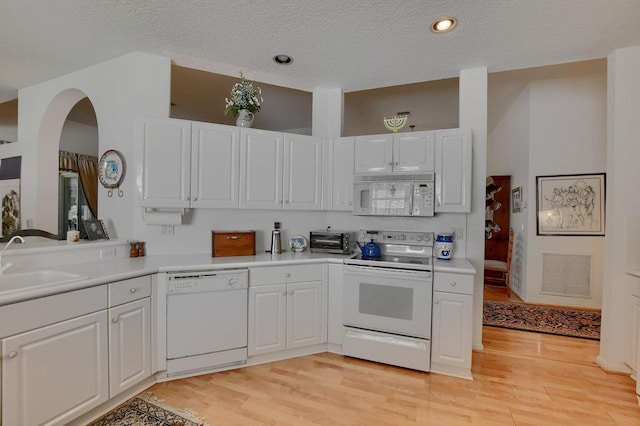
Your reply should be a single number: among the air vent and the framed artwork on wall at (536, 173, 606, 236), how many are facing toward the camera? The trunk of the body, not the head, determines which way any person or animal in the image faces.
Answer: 2

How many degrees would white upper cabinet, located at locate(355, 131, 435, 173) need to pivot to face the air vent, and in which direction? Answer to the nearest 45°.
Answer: approximately 135° to its left

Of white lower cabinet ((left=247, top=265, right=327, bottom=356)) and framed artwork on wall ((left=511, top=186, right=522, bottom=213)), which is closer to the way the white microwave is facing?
the white lower cabinet

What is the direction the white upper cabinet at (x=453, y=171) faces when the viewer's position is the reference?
facing the viewer

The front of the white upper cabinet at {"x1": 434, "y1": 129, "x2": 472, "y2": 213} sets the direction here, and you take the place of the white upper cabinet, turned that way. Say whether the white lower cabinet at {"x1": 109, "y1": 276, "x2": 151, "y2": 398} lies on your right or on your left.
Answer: on your right

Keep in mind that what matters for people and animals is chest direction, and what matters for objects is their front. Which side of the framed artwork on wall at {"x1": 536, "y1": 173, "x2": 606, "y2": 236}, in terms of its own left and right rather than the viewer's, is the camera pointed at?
front

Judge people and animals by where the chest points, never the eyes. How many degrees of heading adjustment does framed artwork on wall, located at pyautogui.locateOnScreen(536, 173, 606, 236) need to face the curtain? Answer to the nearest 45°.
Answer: approximately 45° to its right

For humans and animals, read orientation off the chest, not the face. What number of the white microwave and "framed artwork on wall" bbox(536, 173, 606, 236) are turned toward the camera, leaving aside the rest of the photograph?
2

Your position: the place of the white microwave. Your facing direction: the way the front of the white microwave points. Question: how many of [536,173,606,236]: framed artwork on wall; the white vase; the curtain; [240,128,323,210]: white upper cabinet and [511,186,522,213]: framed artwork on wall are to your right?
3

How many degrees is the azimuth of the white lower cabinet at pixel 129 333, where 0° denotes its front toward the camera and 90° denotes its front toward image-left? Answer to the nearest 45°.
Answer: approximately 315°

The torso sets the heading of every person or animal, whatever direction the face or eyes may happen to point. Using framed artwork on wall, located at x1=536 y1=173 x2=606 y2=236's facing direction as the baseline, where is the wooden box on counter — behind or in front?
in front

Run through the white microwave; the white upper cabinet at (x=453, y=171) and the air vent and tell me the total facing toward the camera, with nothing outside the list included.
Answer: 3

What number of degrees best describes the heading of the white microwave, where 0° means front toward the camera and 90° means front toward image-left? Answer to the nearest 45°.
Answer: approximately 0°

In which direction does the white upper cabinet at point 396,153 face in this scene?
toward the camera
